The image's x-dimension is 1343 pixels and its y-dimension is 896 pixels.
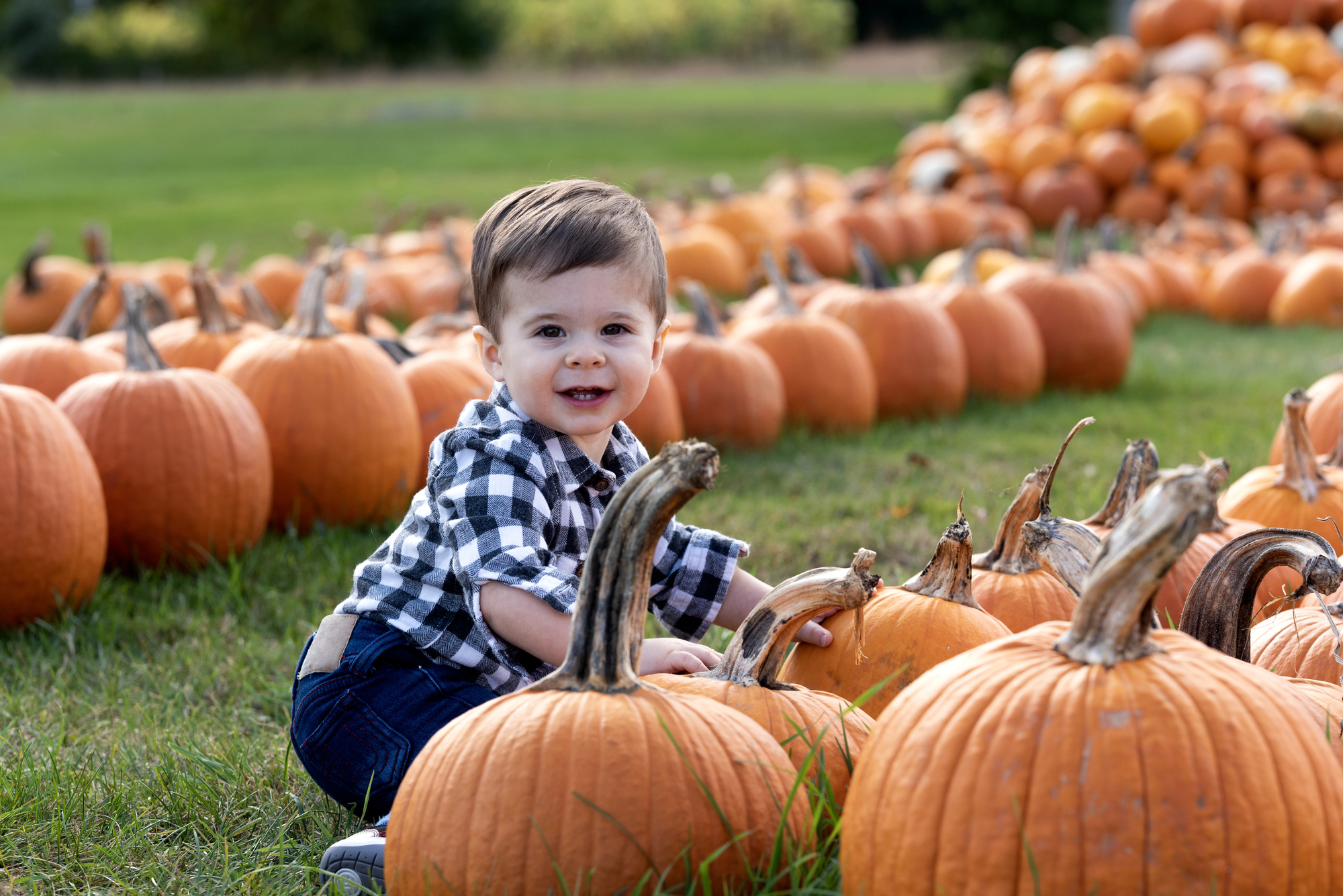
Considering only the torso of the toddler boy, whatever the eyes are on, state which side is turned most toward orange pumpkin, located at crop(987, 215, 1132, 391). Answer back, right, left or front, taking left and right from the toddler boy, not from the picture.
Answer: left

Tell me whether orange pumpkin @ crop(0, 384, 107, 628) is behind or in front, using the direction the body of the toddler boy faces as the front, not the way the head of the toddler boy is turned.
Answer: behind

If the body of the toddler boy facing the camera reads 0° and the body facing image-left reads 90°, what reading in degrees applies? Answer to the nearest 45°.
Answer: approximately 315°

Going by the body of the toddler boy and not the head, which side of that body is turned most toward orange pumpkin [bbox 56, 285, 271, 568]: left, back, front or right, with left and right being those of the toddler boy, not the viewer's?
back

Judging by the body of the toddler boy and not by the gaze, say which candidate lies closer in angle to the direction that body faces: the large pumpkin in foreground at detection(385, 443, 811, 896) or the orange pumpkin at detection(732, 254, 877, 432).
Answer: the large pumpkin in foreground

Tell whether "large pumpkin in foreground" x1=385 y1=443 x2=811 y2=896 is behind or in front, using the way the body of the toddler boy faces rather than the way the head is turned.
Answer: in front

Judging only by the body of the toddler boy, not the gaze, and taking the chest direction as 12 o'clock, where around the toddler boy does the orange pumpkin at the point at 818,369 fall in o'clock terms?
The orange pumpkin is roughly at 8 o'clock from the toddler boy.

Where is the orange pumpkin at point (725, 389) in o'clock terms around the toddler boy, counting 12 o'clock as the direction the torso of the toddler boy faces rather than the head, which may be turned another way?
The orange pumpkin is roughly at 8 o'clock from the toddler boy.

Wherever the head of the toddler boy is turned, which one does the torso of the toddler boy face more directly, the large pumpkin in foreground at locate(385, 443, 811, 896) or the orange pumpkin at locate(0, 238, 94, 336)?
the large pumpkin in foreground
